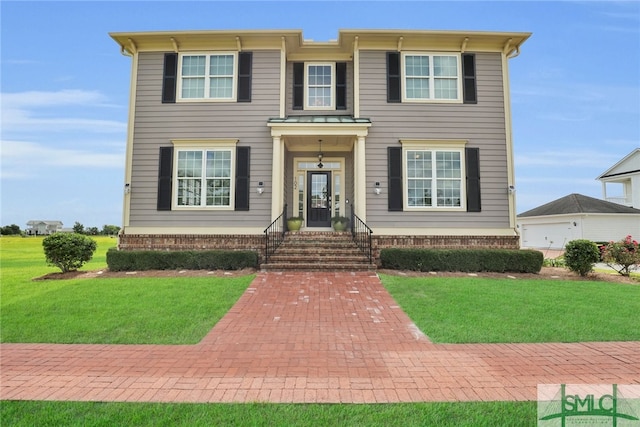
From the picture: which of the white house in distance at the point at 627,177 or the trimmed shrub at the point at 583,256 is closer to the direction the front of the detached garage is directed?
the trimmed shrub

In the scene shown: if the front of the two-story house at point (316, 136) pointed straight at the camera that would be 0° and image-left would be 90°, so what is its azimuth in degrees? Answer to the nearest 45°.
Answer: approximately 0°

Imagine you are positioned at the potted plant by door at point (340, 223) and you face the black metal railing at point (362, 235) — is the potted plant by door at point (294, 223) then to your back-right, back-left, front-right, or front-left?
back-right

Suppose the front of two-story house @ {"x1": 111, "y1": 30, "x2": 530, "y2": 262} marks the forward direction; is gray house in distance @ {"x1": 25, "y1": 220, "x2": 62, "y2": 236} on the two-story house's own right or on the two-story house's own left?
on the two-story house's own right

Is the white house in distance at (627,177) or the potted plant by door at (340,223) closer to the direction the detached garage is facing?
the potted plant by door

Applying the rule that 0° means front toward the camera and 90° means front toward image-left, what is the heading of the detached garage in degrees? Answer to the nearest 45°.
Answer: approximately 45°
